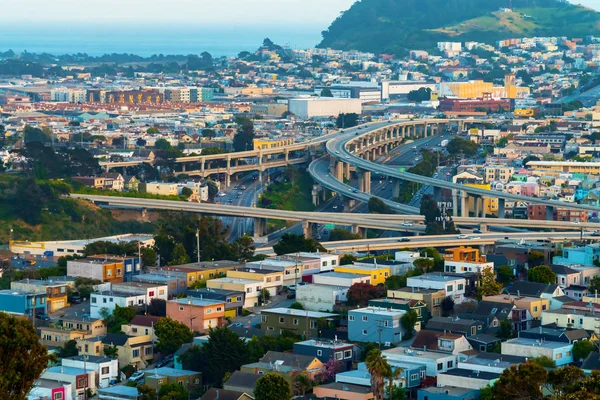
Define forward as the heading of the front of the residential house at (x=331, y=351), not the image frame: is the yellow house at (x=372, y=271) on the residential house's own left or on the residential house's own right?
on the residential house's own left

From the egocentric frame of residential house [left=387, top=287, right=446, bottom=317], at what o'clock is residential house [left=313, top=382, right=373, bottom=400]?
residential house [left=313, top=382, right=373, bottom=400] is roughly at 2 o'clock from residential house [left=387, top=287, right=446, bottom=317].

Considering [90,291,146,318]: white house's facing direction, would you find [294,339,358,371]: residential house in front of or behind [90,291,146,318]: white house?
in front

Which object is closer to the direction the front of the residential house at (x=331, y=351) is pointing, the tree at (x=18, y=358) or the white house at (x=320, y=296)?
the tree

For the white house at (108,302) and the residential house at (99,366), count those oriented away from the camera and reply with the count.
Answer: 0

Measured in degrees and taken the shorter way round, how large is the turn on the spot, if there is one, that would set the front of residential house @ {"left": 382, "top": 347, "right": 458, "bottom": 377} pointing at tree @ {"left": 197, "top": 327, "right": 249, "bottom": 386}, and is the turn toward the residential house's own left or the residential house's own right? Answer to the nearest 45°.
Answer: approximately 135° to the residential house's own right
